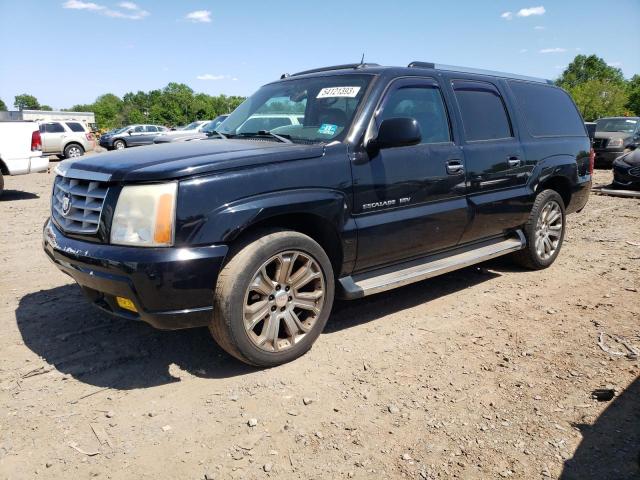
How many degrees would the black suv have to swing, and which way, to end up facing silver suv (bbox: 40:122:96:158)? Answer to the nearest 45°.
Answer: approximately 90° to its right

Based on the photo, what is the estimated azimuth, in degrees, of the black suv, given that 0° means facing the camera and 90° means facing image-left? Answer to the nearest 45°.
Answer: approximately 45°

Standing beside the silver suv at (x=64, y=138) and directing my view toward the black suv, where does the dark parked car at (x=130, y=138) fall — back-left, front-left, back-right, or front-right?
back-left

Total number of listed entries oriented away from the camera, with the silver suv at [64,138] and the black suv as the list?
0

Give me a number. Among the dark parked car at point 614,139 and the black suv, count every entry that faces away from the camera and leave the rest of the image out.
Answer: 0

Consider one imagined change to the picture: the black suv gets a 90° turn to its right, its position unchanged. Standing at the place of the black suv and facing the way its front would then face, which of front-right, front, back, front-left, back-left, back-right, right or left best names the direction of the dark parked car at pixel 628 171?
right

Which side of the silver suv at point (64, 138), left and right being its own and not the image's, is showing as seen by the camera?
left
